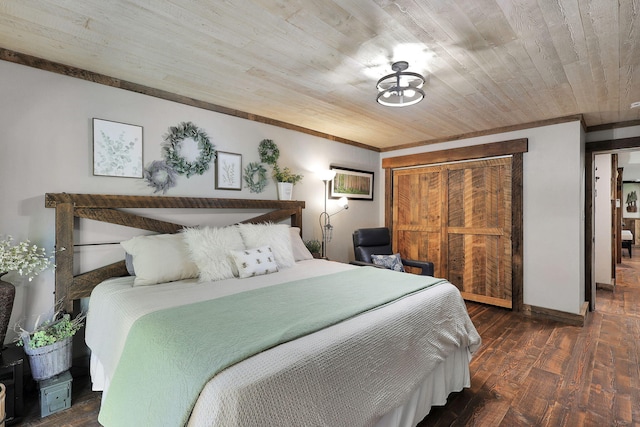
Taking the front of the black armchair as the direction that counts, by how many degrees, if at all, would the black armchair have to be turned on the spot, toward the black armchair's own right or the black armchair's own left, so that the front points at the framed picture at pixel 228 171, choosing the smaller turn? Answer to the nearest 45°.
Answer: approximately 90° to the black armchair's own right

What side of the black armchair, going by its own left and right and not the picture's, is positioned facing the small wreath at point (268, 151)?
right

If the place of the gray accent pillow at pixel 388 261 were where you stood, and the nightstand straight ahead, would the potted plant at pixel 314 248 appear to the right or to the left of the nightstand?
right

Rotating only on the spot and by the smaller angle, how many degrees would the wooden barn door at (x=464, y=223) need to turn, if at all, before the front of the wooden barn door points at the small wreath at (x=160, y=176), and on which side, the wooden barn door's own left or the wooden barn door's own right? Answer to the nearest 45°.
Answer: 0° — it already faces it

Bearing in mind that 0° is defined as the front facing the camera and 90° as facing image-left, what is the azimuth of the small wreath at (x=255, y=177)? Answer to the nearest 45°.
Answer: approximately 315°

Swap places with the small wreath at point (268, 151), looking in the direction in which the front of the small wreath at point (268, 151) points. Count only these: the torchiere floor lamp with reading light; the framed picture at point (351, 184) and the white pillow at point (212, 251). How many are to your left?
2

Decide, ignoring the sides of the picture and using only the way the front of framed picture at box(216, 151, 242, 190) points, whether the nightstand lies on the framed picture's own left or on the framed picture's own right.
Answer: on the framed picture's own right

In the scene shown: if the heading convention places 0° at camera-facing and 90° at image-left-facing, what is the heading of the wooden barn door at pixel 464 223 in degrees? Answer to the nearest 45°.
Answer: approximately 45°

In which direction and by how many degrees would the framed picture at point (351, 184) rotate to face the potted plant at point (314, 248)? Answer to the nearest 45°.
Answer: approximately 90° to its right

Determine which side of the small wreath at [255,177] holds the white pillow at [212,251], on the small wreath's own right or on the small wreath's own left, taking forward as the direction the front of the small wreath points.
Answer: on the small wreath's own right

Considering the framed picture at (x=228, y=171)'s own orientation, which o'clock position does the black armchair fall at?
The black armchair is roughly at 10 o'clock from the framed picture.

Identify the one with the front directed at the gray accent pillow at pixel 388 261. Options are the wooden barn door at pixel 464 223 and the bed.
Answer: the wooden barn door

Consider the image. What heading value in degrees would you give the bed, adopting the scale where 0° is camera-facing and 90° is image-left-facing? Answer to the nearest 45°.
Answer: approximately 315°
